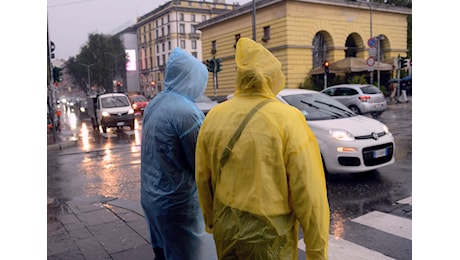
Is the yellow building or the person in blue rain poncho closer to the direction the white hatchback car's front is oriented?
the person in blue rain poncho

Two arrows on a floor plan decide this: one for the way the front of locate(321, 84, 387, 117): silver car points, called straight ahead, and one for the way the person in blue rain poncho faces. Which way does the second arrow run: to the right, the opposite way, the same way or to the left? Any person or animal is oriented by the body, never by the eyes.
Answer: to the right

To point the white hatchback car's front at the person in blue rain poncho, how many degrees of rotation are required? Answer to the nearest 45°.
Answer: approximately 45° to its right

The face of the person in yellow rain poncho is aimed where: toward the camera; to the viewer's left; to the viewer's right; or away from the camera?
away from the camera

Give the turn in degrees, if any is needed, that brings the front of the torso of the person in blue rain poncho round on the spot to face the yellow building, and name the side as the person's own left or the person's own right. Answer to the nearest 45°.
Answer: approximately 45° to the person's own left

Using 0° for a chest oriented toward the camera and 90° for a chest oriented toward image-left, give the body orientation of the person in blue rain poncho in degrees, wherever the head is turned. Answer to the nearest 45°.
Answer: approximately 225°

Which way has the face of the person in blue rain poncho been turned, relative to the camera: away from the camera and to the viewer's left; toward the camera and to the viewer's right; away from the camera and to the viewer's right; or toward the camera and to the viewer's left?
away from the camera and to the viewer's right

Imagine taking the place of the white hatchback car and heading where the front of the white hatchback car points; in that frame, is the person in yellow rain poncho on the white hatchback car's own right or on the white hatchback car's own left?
on the white hatchback car's own right

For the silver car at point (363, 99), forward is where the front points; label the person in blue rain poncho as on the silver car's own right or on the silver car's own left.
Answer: on the silver car's own left

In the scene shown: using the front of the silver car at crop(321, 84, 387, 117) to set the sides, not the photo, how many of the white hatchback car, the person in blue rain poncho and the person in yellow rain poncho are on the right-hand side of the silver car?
0

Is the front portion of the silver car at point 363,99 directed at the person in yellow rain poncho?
no

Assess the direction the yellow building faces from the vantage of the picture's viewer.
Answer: facing the viewer and to the right of the viewer

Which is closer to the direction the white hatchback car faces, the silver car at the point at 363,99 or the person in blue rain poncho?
the person in blue rain poncho
